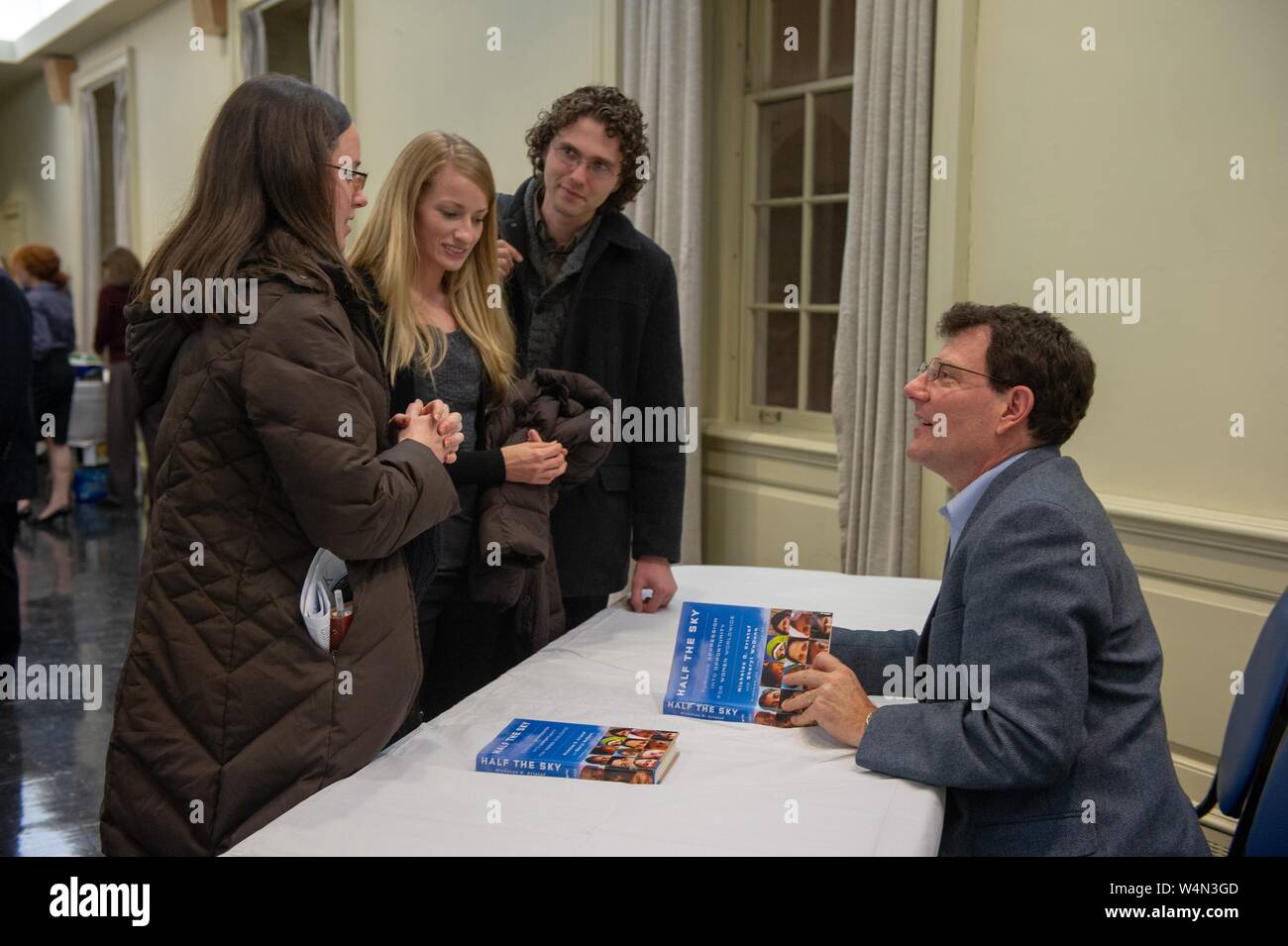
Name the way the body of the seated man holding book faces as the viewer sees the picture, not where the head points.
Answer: to the viewer's left

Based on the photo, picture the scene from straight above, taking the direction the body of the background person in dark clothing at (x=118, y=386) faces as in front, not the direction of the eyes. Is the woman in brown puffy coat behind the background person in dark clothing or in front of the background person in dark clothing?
behind

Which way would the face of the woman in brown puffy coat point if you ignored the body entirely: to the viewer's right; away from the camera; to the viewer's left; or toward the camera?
to the viewer's right

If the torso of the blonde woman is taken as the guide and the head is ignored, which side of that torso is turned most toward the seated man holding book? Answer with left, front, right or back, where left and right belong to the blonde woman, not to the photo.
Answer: front

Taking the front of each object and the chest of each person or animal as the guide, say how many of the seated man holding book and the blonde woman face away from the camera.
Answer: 0

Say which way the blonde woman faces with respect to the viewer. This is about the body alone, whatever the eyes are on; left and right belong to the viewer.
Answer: facing the viewer and to the right of the viewer

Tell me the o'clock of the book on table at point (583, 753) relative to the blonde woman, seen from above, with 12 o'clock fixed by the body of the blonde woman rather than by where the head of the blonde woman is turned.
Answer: The book on table is roughly at 1 o'clock from the blonde woman.

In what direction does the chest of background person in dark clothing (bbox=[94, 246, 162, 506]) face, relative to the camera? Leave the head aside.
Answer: away from the camera

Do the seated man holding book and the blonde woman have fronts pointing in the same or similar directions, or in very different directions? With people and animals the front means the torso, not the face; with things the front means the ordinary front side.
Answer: very different directions

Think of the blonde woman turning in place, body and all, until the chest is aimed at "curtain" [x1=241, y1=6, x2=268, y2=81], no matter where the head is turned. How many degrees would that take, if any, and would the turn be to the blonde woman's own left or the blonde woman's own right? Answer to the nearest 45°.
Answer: approximately 135° to the blonde woman's own left

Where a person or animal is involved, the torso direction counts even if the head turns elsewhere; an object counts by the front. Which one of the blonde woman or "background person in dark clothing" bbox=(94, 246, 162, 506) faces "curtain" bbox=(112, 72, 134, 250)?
the background person in dark clothing

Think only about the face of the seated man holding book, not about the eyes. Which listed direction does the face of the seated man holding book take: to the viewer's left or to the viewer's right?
to the viewer's left
